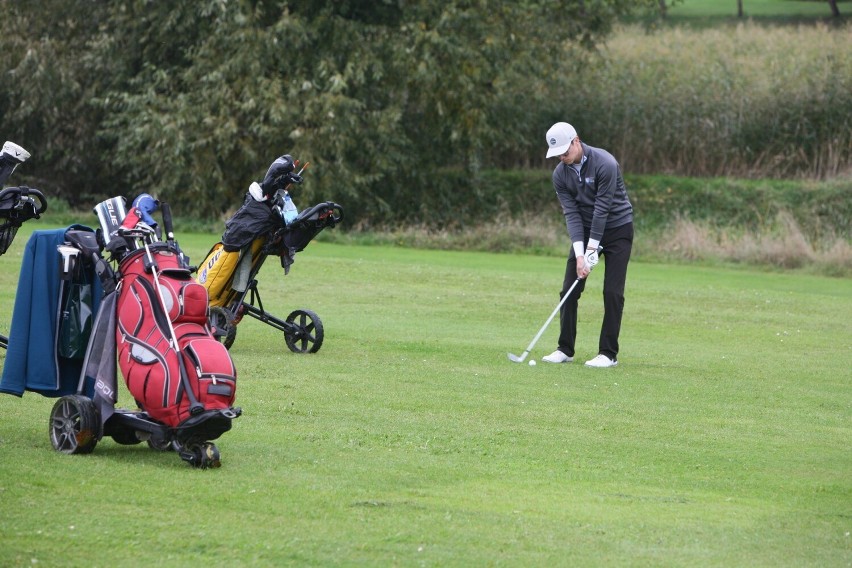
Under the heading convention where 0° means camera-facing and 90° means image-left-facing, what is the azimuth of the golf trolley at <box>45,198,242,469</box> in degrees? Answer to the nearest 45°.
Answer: approximately 315°

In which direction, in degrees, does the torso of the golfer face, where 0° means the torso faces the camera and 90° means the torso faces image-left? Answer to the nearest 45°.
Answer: approximately 45°

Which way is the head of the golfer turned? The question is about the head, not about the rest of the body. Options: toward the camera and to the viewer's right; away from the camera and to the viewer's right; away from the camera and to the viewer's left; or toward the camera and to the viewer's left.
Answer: toward the camera and to the viewer's left

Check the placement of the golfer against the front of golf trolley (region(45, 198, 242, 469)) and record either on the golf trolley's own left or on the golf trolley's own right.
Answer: on the golf trolley's own left

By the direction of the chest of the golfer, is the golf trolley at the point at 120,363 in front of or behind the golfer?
in front

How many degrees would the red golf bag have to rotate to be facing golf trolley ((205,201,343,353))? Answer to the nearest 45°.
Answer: approximately 135° to its left

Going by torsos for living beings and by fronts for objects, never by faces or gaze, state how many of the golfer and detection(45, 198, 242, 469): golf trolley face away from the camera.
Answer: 0

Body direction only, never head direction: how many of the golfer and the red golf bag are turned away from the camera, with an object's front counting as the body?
0

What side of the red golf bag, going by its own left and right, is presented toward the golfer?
left

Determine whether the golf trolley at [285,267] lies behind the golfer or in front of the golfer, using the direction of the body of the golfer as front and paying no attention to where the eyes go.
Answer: in front

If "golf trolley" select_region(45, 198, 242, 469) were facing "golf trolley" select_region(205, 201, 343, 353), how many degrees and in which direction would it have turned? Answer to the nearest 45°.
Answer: approximately 135° to its left

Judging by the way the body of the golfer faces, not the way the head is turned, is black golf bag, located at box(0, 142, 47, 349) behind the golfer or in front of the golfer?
in front

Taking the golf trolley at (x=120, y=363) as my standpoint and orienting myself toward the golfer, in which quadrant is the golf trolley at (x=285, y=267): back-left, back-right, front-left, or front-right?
front-left

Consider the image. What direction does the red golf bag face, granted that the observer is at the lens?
facing the viewer and to the right of the viewer

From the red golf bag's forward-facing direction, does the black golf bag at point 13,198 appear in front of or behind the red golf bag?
behind

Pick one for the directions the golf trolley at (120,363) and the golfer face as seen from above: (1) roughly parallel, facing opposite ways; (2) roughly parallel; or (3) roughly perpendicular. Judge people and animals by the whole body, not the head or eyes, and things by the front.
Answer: roughly perpendicular
